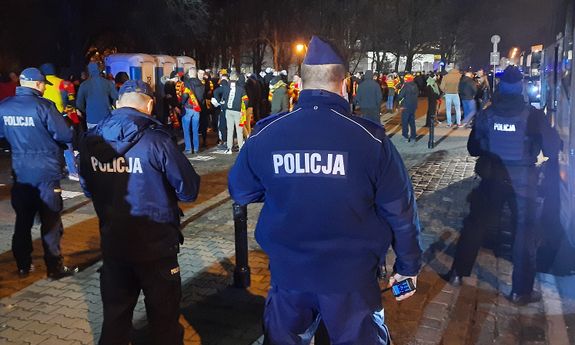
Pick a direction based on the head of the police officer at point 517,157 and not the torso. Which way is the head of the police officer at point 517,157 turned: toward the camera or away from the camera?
away from the camera

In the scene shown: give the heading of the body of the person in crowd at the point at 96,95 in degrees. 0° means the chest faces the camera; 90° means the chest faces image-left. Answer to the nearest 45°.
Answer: approximately 180°

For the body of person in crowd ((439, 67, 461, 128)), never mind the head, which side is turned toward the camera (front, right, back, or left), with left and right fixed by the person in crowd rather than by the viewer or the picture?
back

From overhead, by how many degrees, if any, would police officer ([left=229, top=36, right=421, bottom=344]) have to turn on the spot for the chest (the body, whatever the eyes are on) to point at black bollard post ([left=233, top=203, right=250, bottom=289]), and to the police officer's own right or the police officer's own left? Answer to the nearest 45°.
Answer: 0° — they already face it

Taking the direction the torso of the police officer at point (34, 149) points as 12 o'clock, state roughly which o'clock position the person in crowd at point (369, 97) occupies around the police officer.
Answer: The person in crowd is roughly at 12 o'clock from the police officer.

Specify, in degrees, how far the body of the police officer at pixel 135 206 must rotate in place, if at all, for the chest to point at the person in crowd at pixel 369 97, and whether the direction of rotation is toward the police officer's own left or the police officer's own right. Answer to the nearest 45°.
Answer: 0° — they already face them

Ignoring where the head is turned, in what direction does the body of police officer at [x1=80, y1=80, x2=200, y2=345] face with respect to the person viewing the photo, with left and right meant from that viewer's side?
facing away from the viewer and to the right of the viewer

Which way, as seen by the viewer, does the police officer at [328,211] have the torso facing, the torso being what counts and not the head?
away from the camera

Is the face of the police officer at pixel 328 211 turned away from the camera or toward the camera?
away from the camera

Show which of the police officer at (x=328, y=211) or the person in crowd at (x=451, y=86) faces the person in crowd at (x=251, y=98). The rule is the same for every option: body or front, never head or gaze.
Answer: the police officer

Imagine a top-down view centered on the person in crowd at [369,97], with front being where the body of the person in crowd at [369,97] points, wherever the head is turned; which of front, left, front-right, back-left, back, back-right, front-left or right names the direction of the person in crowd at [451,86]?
front-right
